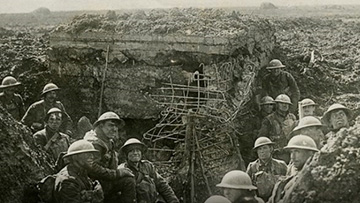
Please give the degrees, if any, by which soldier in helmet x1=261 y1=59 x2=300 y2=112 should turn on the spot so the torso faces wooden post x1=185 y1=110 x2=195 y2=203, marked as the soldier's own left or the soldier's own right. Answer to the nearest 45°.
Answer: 0° — they already face it

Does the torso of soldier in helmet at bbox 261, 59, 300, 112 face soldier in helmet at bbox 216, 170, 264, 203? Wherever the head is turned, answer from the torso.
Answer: yes

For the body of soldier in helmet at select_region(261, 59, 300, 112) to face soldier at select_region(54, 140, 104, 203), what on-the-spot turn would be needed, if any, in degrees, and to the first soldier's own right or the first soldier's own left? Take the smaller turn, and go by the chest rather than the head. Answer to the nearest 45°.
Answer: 0° — they already face them

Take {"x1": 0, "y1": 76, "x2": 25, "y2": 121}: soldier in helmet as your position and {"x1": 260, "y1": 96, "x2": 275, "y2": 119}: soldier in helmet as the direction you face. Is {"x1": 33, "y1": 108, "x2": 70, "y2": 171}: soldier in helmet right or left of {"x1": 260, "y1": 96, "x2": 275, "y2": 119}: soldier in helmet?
right

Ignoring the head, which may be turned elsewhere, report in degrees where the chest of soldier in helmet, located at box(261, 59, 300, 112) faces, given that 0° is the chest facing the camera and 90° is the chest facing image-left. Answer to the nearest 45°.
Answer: approximately 0°

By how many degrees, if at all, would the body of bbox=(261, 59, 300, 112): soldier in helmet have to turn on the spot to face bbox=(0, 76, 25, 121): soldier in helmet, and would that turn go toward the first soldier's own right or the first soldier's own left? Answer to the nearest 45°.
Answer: approximately 45° to the first soldier's own right
